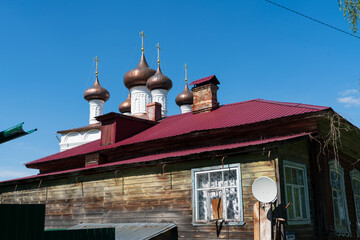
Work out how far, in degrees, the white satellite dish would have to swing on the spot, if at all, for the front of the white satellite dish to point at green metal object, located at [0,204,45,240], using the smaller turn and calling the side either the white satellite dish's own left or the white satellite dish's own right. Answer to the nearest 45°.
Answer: approximately 45° to the white satellite dish's own right

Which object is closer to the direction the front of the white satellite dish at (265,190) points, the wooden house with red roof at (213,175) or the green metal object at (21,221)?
the green metal object

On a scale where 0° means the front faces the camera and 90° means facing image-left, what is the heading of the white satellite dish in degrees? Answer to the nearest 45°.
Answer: approximately 0°

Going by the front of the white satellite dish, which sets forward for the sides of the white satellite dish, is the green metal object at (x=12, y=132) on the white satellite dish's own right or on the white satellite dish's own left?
on the white satellite dish's own right
